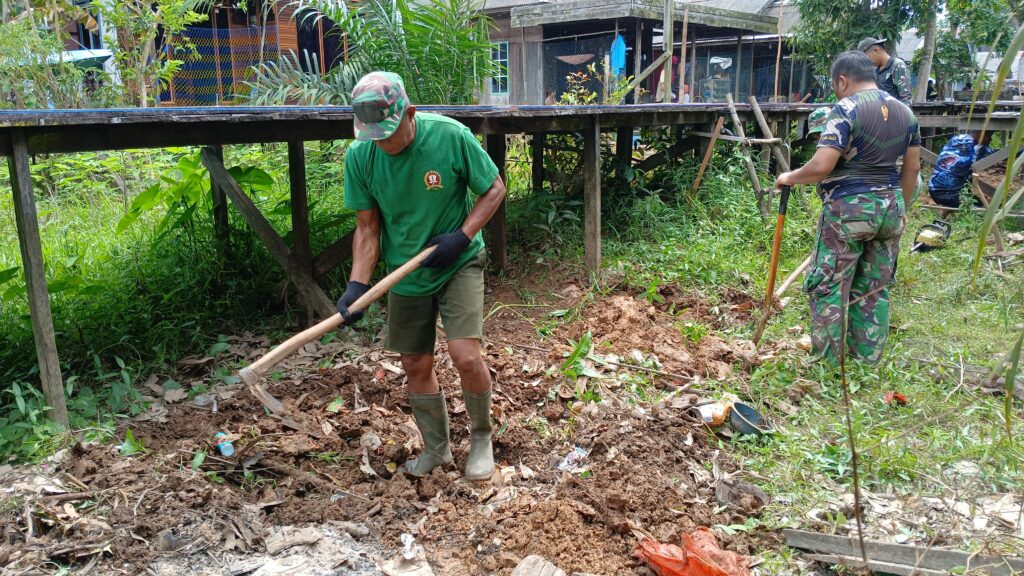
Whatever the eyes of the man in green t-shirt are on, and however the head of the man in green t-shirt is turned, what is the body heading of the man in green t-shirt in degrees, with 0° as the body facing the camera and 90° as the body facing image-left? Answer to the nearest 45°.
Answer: approximately 45°

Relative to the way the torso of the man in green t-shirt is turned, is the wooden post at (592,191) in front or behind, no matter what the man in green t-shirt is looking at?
behind

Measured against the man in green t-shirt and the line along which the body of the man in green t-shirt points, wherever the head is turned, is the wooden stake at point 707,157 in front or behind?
behind

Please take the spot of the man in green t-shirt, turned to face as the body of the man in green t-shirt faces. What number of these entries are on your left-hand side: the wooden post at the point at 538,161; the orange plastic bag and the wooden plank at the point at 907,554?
2

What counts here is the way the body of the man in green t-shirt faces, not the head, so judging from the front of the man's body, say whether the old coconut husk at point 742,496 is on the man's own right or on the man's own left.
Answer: on the man's own left

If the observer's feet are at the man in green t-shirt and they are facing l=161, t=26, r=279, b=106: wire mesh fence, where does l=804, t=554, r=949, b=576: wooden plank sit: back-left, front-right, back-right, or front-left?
back-right

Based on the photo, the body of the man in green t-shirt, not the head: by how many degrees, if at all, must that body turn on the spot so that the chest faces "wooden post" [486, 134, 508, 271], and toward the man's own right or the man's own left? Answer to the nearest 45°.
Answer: approximately 135° to the man's own right

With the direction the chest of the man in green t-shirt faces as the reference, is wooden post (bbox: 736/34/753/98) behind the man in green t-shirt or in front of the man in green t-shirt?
behind

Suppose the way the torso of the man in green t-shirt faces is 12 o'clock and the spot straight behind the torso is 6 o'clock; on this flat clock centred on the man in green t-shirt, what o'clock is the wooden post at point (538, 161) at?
The wooden post is roughly at 5 o'clock from the man in green t-shirt.

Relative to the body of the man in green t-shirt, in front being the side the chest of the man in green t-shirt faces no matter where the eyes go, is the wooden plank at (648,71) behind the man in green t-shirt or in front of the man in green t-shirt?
behind

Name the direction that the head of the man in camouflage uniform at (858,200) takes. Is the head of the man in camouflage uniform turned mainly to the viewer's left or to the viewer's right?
to the viewer's left
